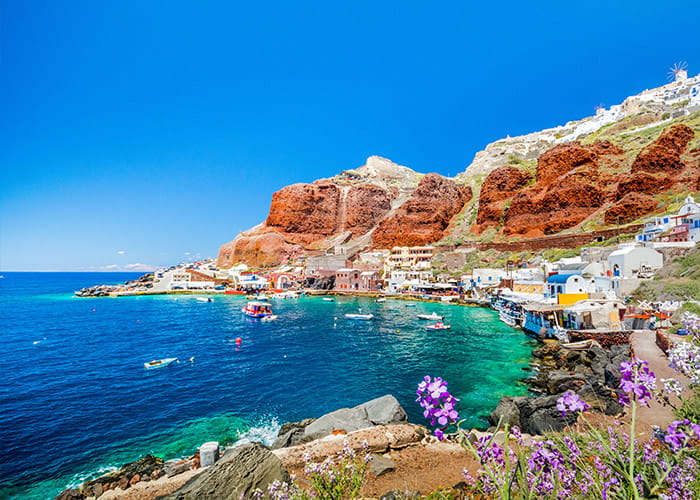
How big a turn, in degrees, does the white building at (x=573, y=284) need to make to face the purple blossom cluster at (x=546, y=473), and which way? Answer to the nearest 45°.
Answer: approximately 45° to its left

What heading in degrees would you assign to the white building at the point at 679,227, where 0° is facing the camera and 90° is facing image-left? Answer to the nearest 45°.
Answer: approximately 45°

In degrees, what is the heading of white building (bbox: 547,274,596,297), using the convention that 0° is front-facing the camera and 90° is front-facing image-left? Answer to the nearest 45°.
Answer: approximately 45°

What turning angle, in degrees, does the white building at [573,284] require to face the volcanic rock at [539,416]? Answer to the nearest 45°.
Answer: approximately 45° to its left

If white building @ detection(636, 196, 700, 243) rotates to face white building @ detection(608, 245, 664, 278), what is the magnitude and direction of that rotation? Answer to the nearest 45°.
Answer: approximately 45° to its left

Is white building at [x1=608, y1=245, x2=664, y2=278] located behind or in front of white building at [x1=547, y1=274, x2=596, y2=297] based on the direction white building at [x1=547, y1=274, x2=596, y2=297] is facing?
behind

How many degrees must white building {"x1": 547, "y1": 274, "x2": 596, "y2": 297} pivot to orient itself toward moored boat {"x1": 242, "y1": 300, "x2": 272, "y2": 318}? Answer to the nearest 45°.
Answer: approximately 45° to its right
